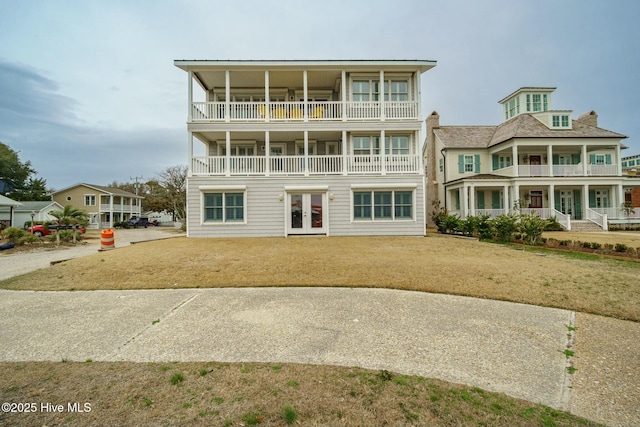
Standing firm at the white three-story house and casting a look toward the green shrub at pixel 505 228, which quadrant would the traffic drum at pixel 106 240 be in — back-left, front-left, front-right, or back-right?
back-right

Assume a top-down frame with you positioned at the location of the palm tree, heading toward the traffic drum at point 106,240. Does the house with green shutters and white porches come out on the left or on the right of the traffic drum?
left

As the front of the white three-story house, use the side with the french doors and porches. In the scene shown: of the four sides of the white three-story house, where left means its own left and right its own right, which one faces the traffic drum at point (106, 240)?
right

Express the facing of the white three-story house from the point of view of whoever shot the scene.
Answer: facing the viewer

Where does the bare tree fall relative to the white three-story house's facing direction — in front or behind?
behind

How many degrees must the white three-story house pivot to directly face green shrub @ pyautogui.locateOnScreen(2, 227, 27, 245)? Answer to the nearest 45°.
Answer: approximately 90° to its right

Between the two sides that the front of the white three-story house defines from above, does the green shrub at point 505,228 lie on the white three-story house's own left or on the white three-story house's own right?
on the white three-story house's own left

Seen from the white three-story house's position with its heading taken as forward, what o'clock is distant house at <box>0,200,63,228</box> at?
The distant house is roughly at 4 o'clock from the white three-story house.

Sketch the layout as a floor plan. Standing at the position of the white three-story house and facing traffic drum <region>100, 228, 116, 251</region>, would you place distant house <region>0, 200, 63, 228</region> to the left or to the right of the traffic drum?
right

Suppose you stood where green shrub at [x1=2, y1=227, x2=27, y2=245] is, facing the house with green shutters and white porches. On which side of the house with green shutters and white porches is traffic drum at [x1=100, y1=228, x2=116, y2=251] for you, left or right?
right

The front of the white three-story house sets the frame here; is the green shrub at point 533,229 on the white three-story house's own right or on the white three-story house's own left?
on the white three-story house's own left

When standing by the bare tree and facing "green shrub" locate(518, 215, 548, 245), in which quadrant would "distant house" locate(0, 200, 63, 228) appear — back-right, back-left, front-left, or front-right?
back-right
